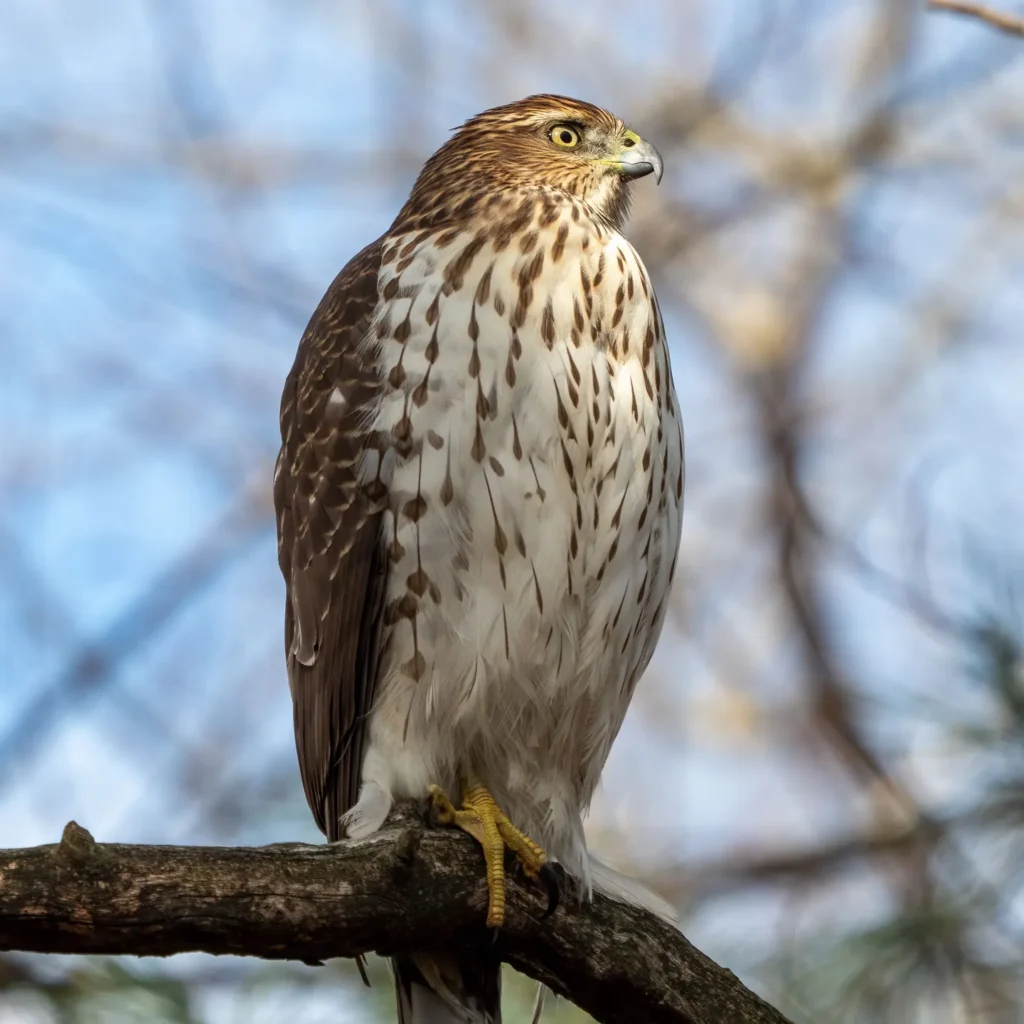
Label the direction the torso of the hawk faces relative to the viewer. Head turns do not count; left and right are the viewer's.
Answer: facing the viewer and to the right of the viewer
